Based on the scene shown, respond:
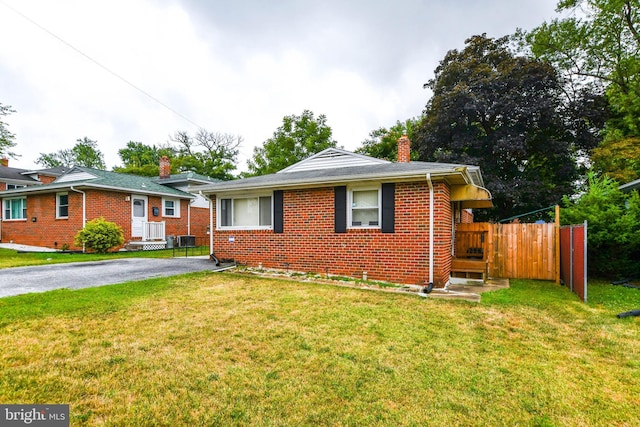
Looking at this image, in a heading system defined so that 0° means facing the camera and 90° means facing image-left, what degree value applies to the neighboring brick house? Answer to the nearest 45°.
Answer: approximately 315°

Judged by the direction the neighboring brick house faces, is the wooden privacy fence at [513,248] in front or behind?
in front

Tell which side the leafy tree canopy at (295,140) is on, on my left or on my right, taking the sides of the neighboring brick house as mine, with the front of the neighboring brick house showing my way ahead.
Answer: on my left

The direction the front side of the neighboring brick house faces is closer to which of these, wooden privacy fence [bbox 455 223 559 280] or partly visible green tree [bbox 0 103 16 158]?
the wooden privacy fence

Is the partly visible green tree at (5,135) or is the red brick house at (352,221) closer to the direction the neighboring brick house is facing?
the red brick house

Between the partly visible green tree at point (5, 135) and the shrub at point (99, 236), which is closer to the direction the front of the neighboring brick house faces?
the shrub

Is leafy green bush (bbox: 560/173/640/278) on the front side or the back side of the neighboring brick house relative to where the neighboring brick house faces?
on the front side
